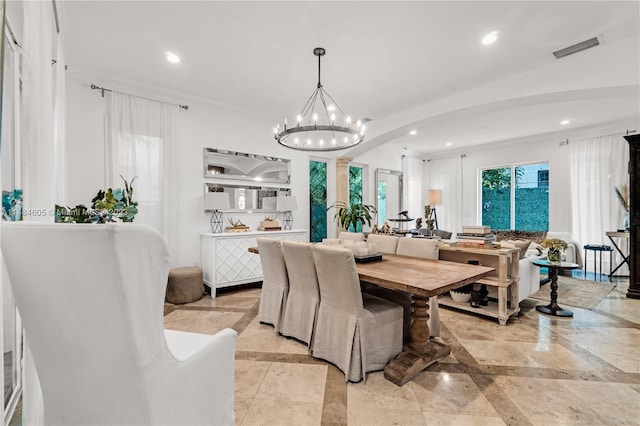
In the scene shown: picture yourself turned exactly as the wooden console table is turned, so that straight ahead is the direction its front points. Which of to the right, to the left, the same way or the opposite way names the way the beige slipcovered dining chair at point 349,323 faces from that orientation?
the opposite way

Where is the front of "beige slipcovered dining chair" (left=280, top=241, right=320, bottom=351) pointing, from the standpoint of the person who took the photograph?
facing away from the viewer and to the right of the viewer

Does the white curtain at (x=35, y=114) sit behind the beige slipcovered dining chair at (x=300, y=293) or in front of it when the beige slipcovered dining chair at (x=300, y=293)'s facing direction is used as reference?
behind

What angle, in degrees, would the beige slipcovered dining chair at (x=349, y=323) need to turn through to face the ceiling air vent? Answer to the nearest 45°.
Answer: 0° — it already faces it

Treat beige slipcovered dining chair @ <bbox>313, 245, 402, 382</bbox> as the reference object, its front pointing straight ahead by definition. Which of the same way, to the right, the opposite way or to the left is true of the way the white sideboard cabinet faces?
to the right

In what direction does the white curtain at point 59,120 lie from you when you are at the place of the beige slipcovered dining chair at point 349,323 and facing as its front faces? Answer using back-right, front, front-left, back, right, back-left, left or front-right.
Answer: back-left

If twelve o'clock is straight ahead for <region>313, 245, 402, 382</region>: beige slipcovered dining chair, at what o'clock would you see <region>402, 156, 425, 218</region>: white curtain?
The white curtain is roughly at 11 o'clock from the beige slipcovered dining chair.

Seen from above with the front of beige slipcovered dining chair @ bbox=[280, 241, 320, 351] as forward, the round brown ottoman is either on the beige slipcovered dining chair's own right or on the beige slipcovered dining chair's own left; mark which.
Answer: on the beige slipcovered dining chair's own left

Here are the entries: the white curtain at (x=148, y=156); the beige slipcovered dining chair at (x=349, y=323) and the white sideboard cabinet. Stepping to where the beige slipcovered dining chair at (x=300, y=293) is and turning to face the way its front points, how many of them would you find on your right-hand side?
1

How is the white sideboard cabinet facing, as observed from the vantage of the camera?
facing the viewer and to the right of the viewer

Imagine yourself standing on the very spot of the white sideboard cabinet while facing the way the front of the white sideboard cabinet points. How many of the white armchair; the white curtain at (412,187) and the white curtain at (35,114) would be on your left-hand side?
1

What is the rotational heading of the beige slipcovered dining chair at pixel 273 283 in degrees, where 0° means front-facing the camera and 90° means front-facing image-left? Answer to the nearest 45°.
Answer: approximately 225°

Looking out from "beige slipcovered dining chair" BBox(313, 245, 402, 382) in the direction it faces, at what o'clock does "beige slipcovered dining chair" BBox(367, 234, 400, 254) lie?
"beige slipcovered dining chair" BBox(367, 234, 400, 254) is roughly at 11 o'clock from "beige slipcovered dining chair" BBox(313, 245, 402, 382).

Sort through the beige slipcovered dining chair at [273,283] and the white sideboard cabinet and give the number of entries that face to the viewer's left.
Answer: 0
